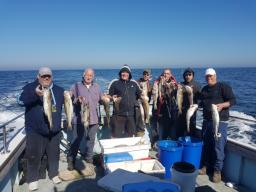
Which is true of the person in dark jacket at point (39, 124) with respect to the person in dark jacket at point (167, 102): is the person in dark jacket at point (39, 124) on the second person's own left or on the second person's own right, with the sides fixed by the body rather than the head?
on the second person's own right

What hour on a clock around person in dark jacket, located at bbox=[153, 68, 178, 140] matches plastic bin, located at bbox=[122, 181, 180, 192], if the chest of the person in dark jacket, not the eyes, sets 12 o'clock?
The plastic bin is roughly at 12 o'clock from the person in dark jacket.

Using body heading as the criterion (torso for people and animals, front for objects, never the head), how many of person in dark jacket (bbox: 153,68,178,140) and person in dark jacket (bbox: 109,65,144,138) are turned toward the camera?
2

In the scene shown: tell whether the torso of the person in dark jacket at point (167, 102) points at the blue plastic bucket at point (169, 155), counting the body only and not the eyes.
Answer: yes

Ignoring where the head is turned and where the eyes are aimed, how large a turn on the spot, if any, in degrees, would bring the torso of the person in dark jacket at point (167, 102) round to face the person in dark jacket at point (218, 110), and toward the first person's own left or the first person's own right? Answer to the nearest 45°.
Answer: approximately 45° to the first person's own left

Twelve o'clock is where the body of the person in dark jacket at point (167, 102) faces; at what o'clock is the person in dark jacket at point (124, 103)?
the person in dark jacket at point (124, 103) is roughly at 2 o'clock from the person in dark jacket at point (167, 102).

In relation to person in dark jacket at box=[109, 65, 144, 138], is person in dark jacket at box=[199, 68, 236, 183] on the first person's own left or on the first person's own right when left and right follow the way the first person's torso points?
on the first person's own left

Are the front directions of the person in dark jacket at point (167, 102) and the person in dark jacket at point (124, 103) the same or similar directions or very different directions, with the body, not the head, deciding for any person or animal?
same or similar directions

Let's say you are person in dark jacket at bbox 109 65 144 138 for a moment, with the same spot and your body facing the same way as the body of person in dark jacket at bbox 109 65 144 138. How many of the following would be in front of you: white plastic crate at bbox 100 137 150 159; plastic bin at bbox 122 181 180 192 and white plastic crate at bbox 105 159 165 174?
3

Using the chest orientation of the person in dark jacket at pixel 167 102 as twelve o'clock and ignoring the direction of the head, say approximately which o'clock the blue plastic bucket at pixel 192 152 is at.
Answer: The blue plastic bucket is roughly at 11 o'clock from the person in dark jacket.

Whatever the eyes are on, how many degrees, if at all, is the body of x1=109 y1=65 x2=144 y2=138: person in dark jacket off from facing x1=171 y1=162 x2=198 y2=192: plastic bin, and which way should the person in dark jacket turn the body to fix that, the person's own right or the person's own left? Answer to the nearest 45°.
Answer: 0° — they already face it

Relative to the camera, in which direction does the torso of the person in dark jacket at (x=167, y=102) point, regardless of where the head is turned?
toward the camera

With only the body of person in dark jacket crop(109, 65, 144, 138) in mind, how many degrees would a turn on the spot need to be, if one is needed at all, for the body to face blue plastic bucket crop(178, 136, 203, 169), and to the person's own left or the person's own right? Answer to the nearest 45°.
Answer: approximately 45° to the person's own left

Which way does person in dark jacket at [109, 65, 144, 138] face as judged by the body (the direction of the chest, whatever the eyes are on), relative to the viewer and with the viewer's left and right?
facing the viewer

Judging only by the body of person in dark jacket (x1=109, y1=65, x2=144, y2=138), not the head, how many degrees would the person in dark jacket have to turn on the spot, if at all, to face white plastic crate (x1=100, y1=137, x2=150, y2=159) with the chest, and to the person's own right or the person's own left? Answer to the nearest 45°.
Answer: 0° — they already face it
